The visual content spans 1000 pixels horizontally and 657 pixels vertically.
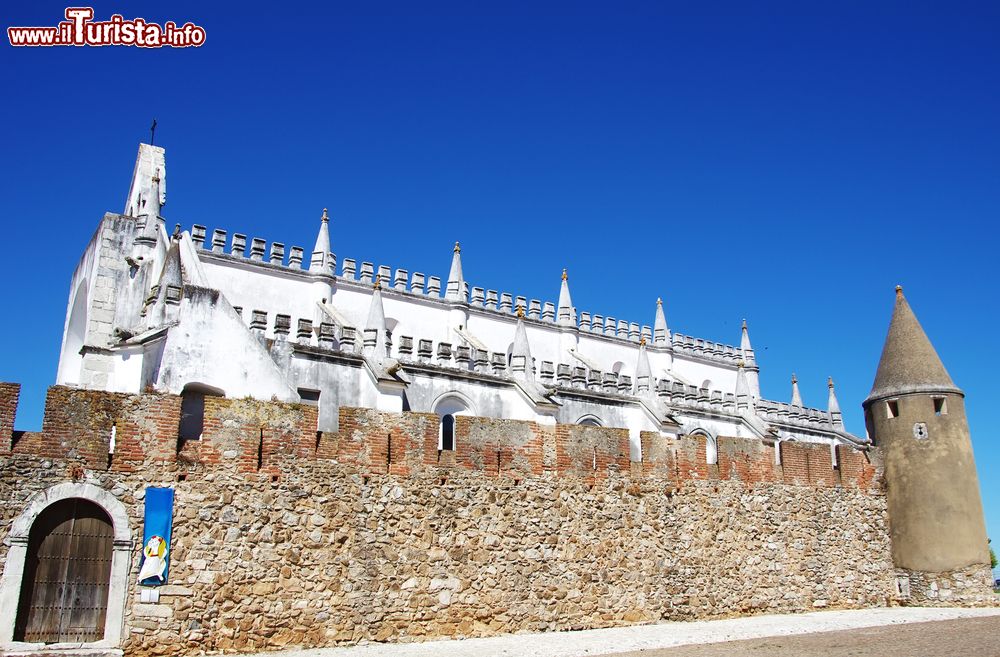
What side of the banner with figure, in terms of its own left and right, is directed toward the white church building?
back

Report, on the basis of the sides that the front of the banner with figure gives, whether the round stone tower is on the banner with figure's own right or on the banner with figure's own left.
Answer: on the banner with figure's own left

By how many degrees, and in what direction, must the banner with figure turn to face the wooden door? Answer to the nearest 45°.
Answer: approximately 90° to its right

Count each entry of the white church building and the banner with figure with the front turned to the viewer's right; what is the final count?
0

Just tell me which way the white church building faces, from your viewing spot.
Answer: facing the viewer and to the left of the viewer

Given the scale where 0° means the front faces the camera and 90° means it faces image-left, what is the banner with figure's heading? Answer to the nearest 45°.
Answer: approximately 0°
